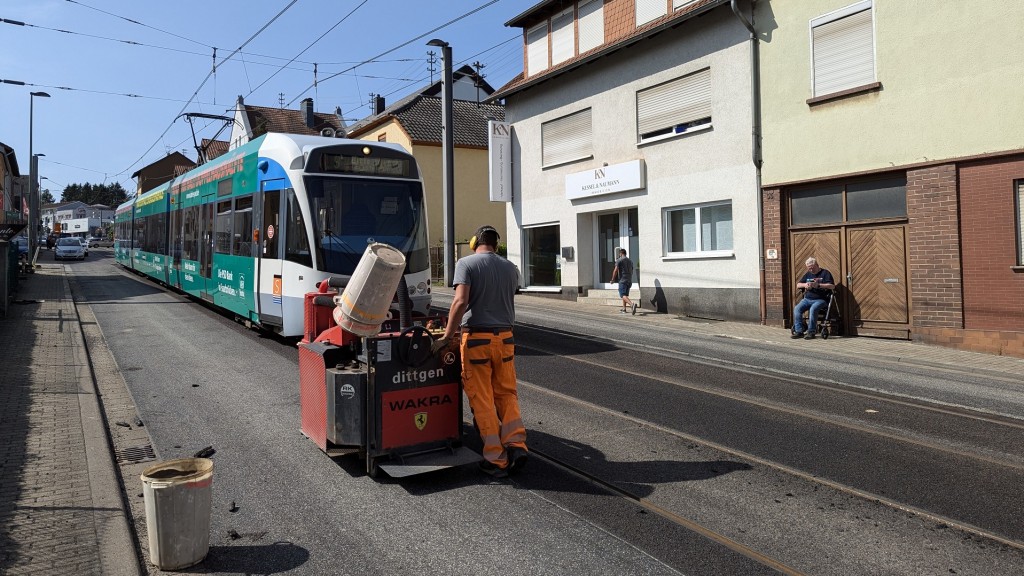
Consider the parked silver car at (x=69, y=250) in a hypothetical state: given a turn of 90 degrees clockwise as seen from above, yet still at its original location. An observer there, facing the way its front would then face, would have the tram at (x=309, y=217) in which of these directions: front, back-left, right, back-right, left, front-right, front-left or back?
left

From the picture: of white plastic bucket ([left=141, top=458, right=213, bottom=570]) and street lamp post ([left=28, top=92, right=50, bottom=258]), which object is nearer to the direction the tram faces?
the white plastic bucket

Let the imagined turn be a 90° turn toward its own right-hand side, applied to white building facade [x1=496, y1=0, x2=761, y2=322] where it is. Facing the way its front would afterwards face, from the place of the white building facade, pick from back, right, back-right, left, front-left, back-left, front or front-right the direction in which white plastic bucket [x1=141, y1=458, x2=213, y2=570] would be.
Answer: back-left

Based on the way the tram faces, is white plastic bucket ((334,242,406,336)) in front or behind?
in front

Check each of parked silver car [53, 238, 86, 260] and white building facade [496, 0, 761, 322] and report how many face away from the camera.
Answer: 0

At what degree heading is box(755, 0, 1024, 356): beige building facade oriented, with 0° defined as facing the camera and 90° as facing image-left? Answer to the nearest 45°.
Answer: approximately 45°

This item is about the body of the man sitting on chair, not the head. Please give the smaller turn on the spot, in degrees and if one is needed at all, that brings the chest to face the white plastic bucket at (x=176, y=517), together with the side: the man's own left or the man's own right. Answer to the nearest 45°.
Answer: approximately 45° to the man's own left

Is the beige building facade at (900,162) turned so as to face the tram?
yes

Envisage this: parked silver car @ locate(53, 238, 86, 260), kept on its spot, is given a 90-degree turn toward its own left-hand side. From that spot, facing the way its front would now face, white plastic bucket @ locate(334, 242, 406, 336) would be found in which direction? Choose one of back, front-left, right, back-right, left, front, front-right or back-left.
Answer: right

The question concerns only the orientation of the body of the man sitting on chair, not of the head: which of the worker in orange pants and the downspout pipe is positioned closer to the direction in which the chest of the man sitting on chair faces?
the worker in orange pants

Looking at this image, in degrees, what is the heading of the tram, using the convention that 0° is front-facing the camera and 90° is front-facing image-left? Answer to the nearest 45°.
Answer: approximately 315°

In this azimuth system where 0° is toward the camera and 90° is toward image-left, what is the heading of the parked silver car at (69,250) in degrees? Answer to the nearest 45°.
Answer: approximately 0°
